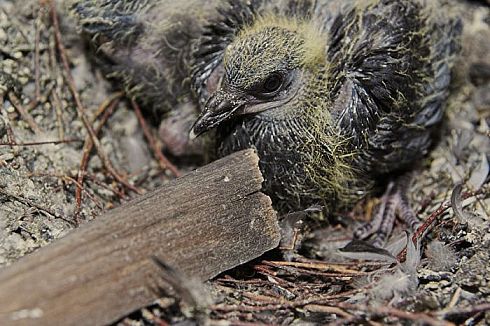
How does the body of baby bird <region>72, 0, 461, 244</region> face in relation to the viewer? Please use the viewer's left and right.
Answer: facing the viewer and to the left of the viewer

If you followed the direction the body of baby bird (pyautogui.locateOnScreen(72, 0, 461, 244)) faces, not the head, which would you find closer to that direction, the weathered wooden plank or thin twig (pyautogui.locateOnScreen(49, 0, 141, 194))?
the weathered wooden plank

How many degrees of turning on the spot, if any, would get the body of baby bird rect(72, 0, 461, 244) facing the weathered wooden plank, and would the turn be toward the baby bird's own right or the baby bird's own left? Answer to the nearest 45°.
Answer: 0° — it already faces it

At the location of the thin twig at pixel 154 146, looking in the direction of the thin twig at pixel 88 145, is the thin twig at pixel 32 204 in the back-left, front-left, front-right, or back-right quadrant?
front-left

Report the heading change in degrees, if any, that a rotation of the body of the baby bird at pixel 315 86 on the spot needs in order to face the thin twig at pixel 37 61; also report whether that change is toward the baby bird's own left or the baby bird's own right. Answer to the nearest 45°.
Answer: approximately 45° to the baby bird's own right
